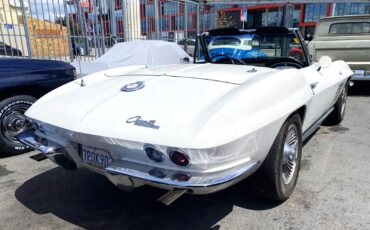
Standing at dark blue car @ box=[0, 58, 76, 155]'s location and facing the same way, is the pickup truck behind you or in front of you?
in front

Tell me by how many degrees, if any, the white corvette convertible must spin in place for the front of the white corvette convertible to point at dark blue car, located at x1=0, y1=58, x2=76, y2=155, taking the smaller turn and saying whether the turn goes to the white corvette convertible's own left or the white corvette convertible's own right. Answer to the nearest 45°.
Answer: approximately 90° to the white corvette convertible's own left

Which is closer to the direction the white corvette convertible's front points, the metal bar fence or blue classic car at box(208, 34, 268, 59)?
the blue classic car

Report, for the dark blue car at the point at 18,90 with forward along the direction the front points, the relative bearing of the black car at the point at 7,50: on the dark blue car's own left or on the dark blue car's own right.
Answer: on the dark blue car's own left

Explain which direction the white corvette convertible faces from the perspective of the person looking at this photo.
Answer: facing away from the viewer and to the right of the viewer
